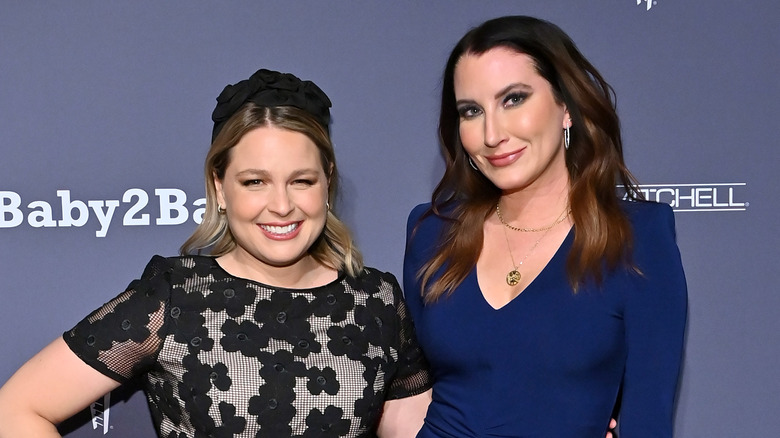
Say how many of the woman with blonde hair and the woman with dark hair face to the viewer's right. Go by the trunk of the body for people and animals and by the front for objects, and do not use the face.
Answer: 0

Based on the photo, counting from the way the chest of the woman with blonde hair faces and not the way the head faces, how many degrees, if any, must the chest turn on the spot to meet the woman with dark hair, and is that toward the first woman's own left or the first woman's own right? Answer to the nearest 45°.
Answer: approximately 90° to the first woman's own left

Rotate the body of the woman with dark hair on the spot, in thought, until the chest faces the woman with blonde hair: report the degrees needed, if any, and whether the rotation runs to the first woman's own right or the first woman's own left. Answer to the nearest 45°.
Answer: approximately 45° to the first woman's own right

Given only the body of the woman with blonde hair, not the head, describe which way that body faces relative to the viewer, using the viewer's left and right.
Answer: facing the viewer

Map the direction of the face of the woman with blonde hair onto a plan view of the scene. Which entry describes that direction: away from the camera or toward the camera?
toward the camera
